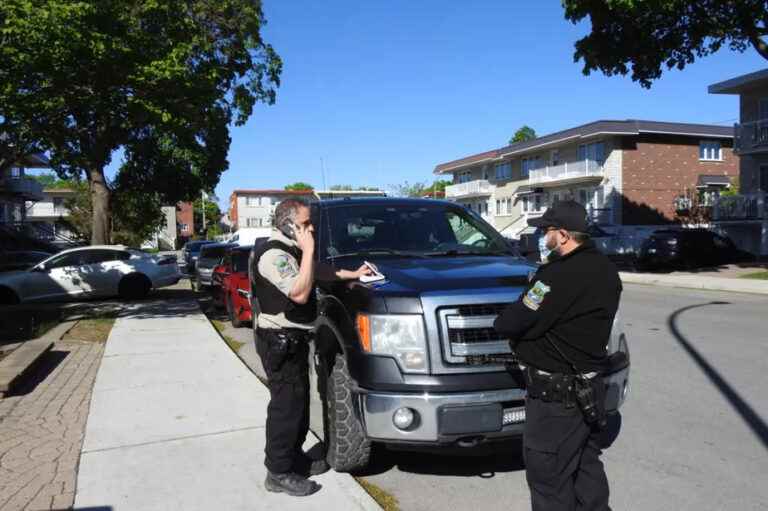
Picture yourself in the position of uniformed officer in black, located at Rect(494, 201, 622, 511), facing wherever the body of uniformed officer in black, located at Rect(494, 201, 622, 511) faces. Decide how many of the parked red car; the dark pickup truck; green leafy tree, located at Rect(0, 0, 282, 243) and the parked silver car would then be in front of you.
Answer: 4

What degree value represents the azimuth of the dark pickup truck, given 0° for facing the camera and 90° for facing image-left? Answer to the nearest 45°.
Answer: approximately 315°

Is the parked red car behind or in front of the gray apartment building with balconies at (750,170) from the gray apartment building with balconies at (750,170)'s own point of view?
in front

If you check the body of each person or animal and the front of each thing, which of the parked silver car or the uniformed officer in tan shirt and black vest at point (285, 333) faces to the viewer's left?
the parked silver car

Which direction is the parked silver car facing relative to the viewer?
to the viewer's left

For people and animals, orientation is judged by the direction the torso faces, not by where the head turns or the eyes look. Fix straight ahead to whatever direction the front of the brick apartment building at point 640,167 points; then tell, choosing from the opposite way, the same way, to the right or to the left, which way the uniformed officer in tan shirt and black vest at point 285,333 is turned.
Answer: the opposite way

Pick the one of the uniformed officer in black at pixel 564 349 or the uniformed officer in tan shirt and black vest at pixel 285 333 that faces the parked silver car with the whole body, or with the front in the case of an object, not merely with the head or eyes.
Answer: the uniformed officer in black at pixel 564 349

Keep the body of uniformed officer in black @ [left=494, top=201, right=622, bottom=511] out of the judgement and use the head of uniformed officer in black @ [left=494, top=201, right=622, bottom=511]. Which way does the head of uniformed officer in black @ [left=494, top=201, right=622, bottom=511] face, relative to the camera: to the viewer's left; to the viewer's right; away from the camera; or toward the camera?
to the viewer's left

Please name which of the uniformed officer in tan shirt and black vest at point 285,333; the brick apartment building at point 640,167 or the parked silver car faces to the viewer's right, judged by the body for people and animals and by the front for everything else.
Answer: the uniformed officer in tan shirt and black vest

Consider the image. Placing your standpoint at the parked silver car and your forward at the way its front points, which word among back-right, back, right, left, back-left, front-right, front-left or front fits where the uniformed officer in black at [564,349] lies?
left

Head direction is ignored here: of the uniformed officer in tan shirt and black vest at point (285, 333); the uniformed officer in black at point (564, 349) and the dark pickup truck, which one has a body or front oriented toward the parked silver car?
the uniformed officer in black at point (564, 349)

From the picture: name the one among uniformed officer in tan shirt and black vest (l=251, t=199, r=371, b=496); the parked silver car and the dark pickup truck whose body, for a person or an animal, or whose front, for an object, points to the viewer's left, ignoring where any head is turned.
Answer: the parked silver car

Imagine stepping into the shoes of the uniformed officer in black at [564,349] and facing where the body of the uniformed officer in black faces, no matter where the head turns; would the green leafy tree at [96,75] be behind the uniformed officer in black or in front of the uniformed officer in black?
in front

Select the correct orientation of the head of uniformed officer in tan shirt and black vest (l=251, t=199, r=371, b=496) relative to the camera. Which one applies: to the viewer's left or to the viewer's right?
to the viewer's right

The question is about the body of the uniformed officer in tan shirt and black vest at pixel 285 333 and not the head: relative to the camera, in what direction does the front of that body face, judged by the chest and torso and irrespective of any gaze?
to the viewer's right

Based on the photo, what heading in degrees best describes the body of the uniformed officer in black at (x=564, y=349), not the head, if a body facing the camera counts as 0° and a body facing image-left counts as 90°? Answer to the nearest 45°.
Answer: approximately 135°

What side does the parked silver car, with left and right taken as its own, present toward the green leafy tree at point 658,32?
back

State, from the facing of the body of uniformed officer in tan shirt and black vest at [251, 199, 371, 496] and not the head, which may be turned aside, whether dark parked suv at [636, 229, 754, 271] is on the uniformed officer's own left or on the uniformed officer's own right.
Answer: on the uniformed officer's own left

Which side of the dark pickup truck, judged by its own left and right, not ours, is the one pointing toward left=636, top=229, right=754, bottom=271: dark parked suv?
left
